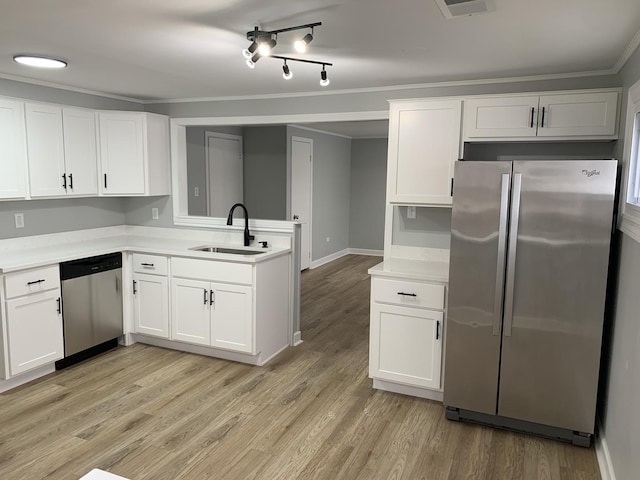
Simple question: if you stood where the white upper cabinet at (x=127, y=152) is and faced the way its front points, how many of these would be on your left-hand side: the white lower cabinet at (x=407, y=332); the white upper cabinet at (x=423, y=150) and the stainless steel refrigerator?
3

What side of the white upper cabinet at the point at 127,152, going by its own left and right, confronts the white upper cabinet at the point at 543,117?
left

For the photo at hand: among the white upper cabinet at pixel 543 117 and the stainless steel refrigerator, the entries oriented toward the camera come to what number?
2

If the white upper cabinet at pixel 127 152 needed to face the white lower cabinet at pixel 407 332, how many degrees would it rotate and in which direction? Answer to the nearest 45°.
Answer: approximately 90° to its left

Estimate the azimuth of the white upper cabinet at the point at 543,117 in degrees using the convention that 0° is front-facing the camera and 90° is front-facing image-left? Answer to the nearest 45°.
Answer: approximately 0°
